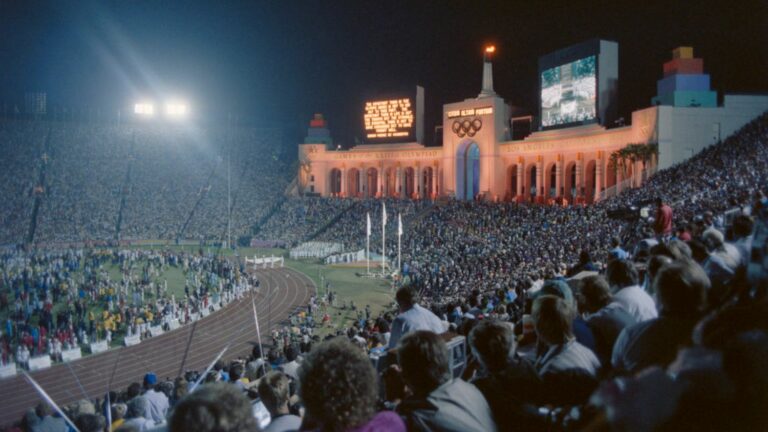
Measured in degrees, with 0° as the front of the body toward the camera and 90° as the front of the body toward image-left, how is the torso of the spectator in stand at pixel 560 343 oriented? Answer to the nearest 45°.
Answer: approximately 135°

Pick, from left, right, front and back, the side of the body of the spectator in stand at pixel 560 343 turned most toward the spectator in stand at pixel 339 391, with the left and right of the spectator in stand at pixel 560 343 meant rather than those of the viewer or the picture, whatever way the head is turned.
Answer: left

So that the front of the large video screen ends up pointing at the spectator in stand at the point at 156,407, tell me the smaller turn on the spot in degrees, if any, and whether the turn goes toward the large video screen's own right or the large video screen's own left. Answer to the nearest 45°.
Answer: approximately 45° to the large video screen's own left

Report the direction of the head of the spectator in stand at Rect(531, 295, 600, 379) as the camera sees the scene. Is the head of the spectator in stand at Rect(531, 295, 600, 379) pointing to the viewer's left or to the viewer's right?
to the viewer's left

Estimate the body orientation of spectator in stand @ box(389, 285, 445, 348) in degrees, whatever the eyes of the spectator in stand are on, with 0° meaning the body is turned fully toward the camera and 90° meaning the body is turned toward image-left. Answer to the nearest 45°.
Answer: approximately 135°

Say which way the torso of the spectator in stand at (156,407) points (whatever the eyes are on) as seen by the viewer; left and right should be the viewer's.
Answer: facing away from the viewer and to the left of the viewer

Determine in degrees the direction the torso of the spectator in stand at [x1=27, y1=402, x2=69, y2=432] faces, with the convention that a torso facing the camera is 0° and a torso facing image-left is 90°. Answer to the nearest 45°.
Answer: approximately 135°

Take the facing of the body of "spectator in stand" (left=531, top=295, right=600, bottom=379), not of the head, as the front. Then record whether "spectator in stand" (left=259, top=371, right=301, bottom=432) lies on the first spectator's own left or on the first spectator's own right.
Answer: on the first spectator's own left
